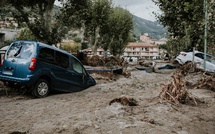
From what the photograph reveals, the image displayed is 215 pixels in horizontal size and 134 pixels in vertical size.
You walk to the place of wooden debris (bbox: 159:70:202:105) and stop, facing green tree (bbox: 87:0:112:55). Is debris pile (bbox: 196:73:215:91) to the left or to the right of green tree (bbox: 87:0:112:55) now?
right

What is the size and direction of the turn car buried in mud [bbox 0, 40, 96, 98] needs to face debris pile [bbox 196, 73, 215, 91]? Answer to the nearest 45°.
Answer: approximately 45° to its right

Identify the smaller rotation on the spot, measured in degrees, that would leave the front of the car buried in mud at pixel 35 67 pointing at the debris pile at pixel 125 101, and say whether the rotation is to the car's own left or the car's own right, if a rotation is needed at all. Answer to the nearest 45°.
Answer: approximately 90° to the car's own right

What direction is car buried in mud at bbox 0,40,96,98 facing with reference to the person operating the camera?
facing away from the viewer and to the right of the viewer

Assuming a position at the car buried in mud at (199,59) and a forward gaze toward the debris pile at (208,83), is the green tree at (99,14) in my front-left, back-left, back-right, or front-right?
back-right

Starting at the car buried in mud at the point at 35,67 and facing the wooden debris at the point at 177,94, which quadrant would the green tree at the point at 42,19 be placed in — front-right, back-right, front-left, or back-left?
back-left
